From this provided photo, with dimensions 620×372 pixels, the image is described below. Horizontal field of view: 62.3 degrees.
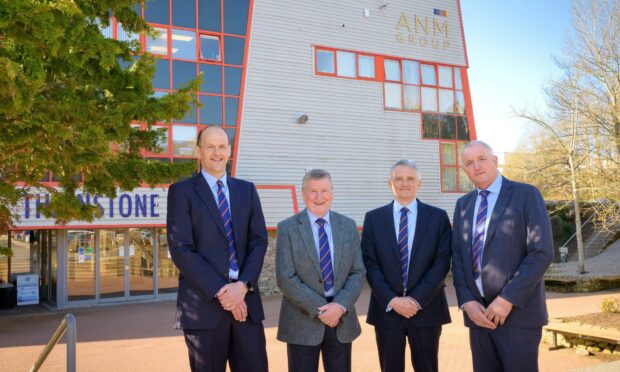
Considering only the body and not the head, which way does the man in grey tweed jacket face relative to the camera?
toward the camera

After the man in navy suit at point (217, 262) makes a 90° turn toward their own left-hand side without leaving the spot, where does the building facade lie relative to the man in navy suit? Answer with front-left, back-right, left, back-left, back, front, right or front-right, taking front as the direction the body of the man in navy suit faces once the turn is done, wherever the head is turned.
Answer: front-left

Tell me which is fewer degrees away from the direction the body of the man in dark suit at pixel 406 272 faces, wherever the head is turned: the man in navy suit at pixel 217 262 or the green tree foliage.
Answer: the man in navy suit

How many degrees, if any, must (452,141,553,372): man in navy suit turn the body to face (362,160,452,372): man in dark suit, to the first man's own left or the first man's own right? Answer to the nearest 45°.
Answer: approximately 45° to the first man's own right

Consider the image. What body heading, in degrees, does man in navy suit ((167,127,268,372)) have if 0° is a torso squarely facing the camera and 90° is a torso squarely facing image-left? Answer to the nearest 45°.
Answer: approximately 315°

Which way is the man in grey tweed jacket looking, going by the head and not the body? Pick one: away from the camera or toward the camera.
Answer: toward the camera

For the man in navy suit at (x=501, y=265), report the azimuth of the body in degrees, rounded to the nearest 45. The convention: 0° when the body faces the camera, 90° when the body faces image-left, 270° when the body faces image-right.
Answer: approximately 45°

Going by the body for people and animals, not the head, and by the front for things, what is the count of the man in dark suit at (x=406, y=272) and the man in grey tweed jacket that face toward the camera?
2

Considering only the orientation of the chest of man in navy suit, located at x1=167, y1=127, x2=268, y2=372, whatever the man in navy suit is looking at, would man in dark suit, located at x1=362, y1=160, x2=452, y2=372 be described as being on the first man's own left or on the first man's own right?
on the first man's own left

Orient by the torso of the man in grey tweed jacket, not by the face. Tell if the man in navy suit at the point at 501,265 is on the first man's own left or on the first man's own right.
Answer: on the first man's own left

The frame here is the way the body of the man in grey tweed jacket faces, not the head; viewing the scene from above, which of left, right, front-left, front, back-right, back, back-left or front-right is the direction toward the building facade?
back

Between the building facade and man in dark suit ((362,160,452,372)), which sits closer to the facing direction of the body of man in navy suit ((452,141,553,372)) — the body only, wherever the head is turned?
the man in dark suit

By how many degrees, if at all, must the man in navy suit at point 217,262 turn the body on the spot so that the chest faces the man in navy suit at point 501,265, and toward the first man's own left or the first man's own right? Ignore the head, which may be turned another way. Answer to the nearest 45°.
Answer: approximately 45° to the first man's own left

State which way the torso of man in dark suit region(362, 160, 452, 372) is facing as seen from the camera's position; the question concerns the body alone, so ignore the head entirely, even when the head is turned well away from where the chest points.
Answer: toward the camera

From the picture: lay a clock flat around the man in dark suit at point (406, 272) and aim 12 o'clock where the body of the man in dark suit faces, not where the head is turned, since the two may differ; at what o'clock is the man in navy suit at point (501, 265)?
The man in navy suit is roughly at 10 o'clock from the man in dark suit.
